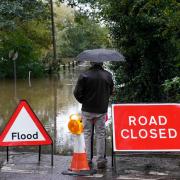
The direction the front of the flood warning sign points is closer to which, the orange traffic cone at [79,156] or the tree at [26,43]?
the orange traffic cone

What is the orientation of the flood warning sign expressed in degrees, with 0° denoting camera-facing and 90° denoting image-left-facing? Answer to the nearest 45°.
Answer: approximately 0°

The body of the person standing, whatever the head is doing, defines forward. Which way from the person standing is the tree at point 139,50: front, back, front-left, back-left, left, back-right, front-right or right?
front

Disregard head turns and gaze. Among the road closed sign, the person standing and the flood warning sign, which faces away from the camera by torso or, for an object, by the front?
the person standing

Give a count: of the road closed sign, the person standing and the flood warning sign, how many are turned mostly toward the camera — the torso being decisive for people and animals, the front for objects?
2

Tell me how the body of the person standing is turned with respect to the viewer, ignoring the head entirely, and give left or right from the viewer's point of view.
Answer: facing away from the viewer

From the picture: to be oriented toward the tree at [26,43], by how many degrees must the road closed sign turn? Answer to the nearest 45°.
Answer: approximately 180°

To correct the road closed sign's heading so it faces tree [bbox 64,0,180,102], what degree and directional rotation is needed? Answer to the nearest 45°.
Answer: approximately 180°

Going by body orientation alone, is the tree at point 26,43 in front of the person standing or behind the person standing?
in front

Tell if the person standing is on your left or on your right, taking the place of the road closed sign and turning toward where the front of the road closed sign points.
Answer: on your right

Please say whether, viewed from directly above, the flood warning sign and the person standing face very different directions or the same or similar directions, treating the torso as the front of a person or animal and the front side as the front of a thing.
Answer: very different directions

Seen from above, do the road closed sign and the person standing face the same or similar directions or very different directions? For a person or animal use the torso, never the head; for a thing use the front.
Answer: very different directions

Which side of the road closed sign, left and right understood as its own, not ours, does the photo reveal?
front

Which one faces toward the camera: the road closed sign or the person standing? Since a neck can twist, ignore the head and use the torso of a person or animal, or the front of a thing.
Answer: the road closed sign
